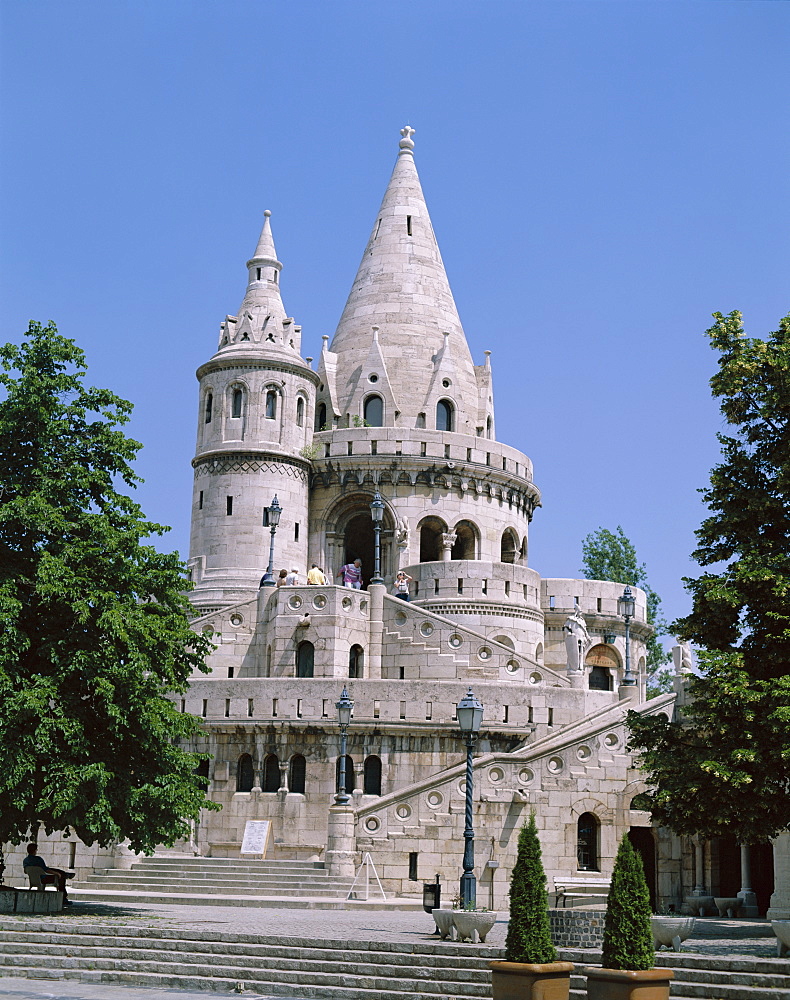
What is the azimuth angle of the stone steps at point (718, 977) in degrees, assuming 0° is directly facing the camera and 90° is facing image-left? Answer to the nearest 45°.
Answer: approximately 0°

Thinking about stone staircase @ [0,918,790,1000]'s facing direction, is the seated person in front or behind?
behind

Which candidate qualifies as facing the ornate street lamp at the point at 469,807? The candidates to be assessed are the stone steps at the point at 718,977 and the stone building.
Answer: the stone building

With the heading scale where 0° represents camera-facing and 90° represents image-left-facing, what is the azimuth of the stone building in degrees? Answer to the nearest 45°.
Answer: approximately 0°

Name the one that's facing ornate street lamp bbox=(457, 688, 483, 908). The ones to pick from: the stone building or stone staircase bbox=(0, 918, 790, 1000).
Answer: the stone building

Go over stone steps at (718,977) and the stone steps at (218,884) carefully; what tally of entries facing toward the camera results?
2

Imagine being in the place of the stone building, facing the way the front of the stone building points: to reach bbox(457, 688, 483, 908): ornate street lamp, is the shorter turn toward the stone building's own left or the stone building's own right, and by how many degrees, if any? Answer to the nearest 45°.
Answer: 0° — it already faces it
